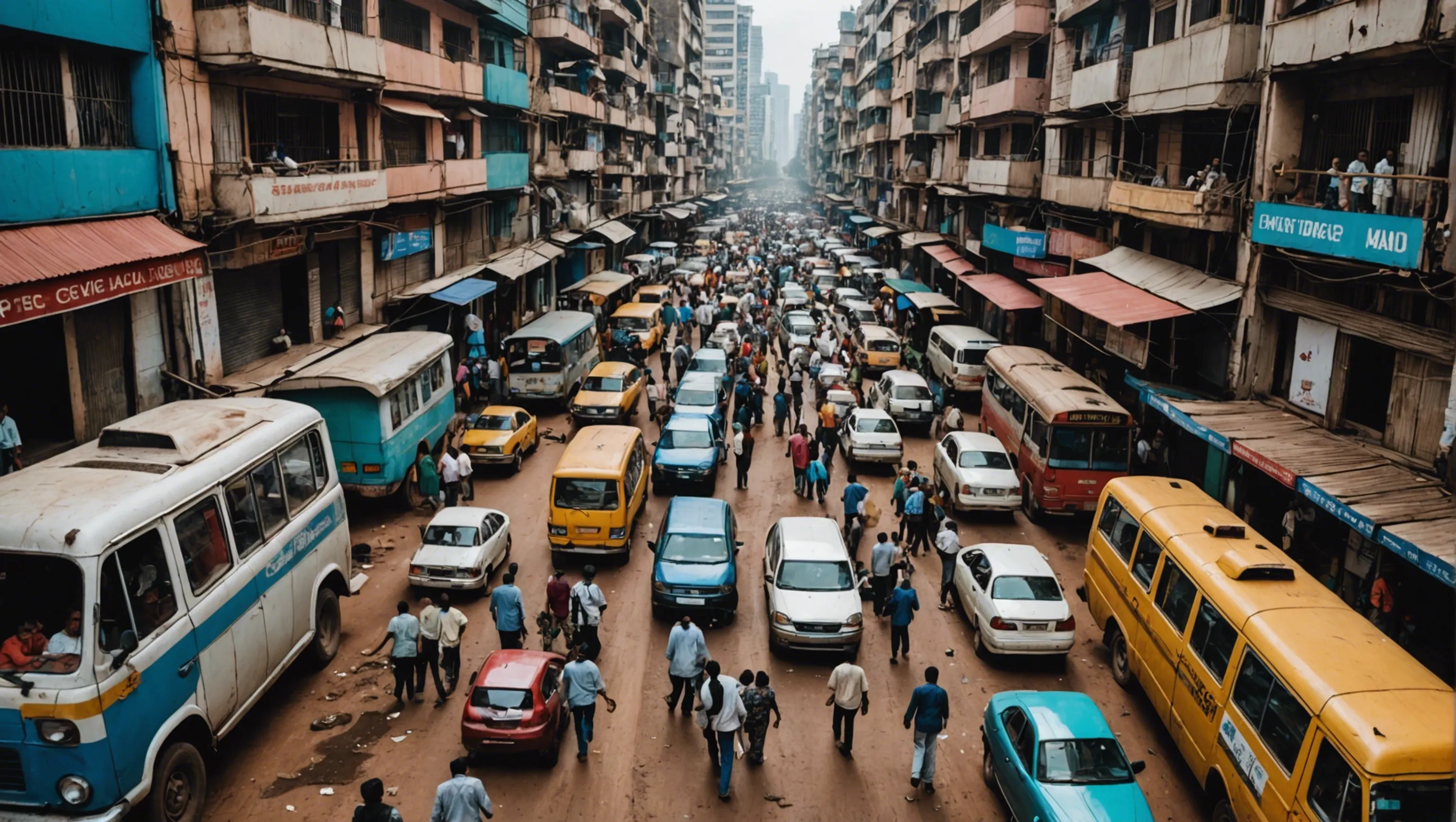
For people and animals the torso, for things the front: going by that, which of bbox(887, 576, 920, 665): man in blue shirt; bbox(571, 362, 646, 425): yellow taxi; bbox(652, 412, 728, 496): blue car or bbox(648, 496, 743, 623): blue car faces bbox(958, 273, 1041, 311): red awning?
the man in blue shirt

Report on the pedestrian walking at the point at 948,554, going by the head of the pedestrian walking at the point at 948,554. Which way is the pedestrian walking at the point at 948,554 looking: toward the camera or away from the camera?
away from the camera

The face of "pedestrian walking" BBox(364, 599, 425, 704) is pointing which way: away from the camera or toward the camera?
away from the camera

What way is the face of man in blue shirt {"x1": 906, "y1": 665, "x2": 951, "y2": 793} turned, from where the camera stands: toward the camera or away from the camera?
away from the camera

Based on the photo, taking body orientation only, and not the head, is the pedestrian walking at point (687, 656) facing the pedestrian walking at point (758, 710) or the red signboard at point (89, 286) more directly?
the red signboard

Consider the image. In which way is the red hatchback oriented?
away from the camera

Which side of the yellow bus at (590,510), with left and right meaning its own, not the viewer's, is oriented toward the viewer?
front

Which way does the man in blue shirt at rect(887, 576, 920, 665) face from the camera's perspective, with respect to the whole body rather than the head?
away from the camera

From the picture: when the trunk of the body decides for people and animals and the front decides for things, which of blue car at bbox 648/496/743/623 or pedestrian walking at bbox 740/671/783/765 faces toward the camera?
the blue car

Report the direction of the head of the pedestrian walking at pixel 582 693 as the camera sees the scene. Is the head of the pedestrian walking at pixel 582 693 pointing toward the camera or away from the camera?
away from the camera

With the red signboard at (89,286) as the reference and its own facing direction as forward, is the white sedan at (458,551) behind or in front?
in front

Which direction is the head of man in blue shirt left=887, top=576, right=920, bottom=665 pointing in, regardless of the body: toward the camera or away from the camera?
away from the camera

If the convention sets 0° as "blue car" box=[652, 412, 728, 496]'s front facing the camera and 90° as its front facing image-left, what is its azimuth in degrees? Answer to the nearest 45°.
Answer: approximately 0°

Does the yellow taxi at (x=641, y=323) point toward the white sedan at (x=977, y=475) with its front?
no

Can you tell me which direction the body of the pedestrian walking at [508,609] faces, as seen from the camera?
away from the camera

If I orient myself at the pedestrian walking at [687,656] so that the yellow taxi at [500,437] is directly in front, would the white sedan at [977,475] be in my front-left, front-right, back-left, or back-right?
front-right

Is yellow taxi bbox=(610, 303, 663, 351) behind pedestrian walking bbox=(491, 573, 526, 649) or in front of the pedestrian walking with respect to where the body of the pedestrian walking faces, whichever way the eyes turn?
in front

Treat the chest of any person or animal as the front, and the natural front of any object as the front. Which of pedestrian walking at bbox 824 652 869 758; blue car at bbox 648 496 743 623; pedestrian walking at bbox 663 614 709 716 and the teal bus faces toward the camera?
the blue car
